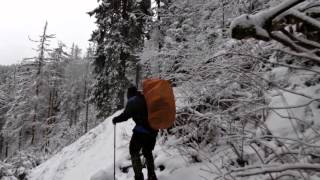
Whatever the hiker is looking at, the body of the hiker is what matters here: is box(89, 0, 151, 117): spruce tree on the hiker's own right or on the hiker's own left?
on the hiker's own right

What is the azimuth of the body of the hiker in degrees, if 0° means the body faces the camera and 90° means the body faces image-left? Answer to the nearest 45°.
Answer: approximately 90°
